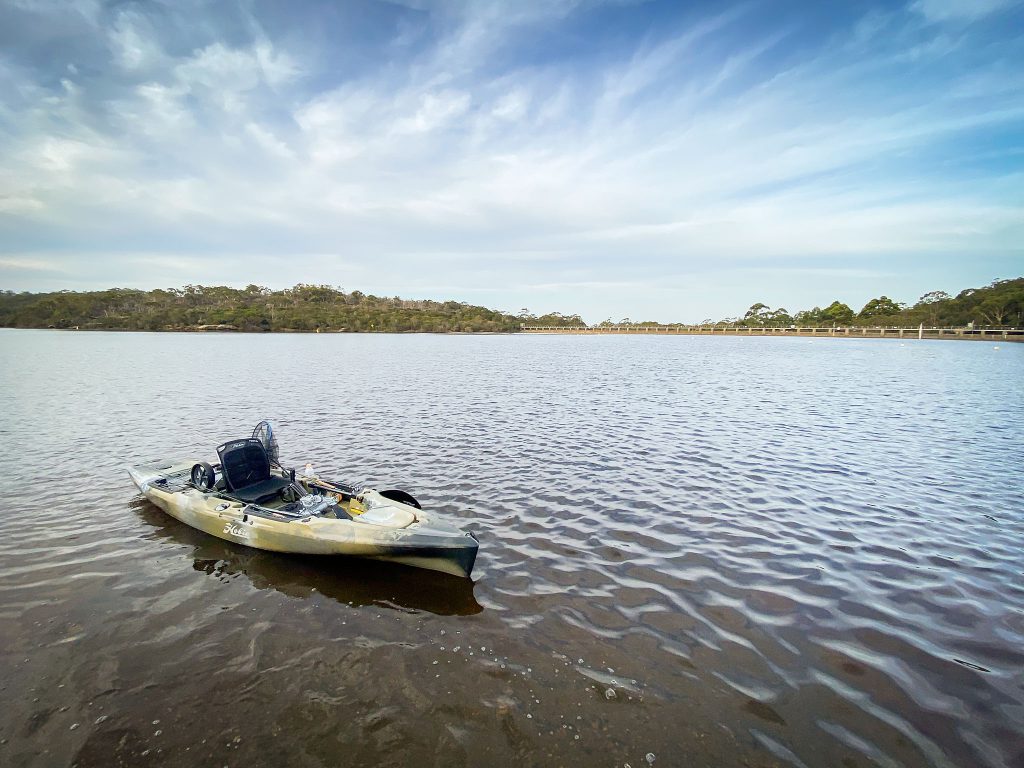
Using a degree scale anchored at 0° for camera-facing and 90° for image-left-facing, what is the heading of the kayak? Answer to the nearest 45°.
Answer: approximately 315°
